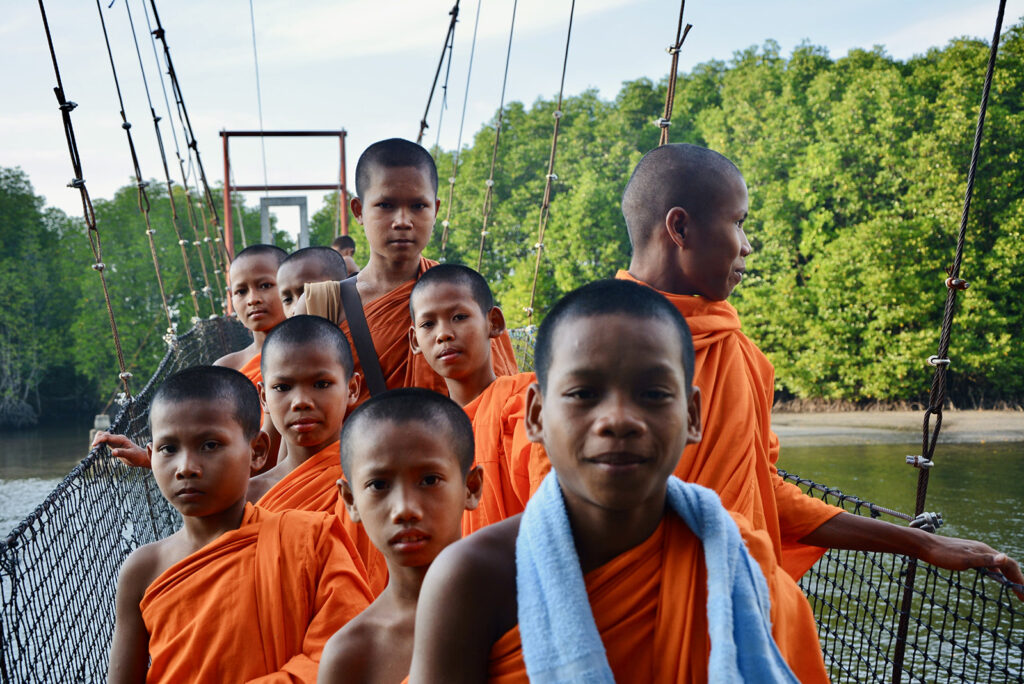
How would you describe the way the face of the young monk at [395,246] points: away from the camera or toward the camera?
toward the camera

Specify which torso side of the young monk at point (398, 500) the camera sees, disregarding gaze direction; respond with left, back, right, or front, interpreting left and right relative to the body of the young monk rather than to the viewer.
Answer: front

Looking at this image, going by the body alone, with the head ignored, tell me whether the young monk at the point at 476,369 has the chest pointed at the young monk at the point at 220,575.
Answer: yes

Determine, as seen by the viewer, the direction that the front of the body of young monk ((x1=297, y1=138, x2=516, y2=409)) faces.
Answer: toward the camera

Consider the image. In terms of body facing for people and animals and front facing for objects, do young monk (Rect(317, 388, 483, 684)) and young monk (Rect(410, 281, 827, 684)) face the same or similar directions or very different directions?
same or similar directions

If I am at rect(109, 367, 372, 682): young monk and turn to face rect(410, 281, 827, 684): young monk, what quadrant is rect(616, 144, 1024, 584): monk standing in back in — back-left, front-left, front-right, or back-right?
front-left

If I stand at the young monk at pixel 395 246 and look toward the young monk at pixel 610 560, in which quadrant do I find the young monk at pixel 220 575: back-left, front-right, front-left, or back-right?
front-right

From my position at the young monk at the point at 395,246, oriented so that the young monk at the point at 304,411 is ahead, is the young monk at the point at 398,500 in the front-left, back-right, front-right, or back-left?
front-left

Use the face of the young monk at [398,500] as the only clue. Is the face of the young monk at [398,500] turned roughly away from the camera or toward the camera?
toward the camera

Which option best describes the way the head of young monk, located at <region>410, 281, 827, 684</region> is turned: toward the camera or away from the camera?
toward the camera

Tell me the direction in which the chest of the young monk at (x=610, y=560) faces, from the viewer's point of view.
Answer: toward the camera

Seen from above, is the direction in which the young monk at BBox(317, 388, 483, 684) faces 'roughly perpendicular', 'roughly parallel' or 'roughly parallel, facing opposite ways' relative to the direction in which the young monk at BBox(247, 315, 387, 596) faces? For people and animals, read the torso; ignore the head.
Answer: roughly parallel

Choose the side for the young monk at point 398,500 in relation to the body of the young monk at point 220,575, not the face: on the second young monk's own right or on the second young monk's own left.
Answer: on the second young monk's own left

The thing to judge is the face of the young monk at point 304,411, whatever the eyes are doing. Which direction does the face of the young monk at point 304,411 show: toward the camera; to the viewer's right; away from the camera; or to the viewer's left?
toward the camera

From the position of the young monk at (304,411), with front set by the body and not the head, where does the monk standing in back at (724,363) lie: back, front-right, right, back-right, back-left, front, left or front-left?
front-left

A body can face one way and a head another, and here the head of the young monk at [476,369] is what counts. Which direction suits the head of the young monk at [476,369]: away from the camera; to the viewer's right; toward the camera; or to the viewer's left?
toward the camera

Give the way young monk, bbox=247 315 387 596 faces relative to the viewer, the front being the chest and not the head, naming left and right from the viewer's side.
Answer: facing the viewer

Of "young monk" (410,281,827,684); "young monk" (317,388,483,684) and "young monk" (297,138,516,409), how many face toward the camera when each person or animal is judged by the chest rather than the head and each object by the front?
3
